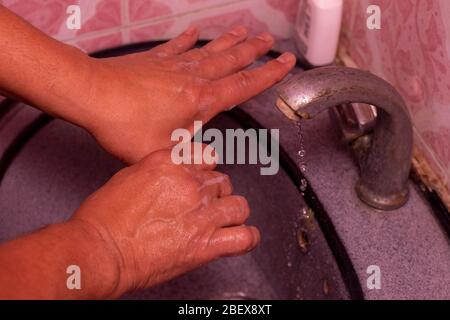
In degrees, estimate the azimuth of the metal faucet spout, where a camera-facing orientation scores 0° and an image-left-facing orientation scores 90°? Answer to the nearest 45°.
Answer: approximately 90°
